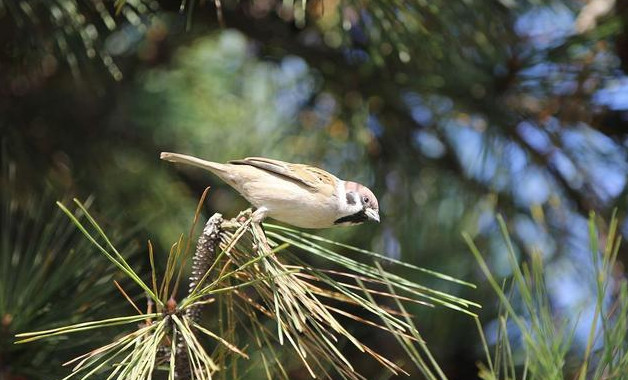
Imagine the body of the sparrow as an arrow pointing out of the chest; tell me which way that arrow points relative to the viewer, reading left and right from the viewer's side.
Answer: facing to the right of the viewer
